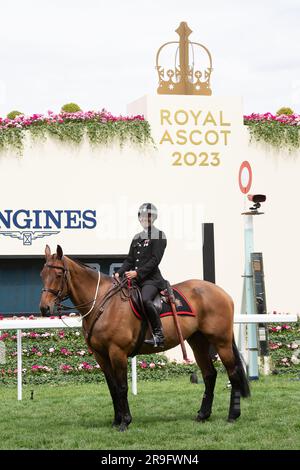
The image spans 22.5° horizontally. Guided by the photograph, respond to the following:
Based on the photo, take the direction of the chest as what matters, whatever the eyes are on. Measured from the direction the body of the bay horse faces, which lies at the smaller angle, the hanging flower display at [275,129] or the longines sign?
the longines sign

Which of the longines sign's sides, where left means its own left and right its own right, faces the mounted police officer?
front

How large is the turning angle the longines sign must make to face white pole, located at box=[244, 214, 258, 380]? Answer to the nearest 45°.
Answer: approximately 45° to its left

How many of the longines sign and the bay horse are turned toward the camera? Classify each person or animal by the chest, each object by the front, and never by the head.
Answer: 1

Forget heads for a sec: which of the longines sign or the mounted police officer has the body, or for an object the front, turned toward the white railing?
the longines sign

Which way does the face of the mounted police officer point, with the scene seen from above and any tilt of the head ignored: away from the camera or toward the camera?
toward the camera

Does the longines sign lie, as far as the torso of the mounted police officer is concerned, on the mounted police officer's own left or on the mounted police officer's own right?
on the mounted police officer's own right

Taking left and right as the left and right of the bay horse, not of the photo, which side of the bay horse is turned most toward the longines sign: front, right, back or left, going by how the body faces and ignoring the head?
right

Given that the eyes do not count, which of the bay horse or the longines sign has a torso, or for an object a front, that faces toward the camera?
the longines sign

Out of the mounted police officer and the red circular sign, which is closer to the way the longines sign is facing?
the mounted police officer

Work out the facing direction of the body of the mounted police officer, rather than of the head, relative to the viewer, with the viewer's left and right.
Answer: facing the viewer and to the left of the viewer

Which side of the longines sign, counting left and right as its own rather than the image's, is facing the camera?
front

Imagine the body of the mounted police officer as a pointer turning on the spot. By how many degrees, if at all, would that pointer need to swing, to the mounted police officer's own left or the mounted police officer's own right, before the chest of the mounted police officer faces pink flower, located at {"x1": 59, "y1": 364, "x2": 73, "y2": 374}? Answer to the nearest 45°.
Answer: approximately 135° to the mounted police officer's own right

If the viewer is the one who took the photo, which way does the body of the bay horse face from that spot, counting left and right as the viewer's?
facing to the left of the viewer

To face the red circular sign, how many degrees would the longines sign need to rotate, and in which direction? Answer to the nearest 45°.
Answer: approximately 45° to its left

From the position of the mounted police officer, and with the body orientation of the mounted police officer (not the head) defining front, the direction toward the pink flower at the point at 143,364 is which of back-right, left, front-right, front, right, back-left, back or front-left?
back-right
